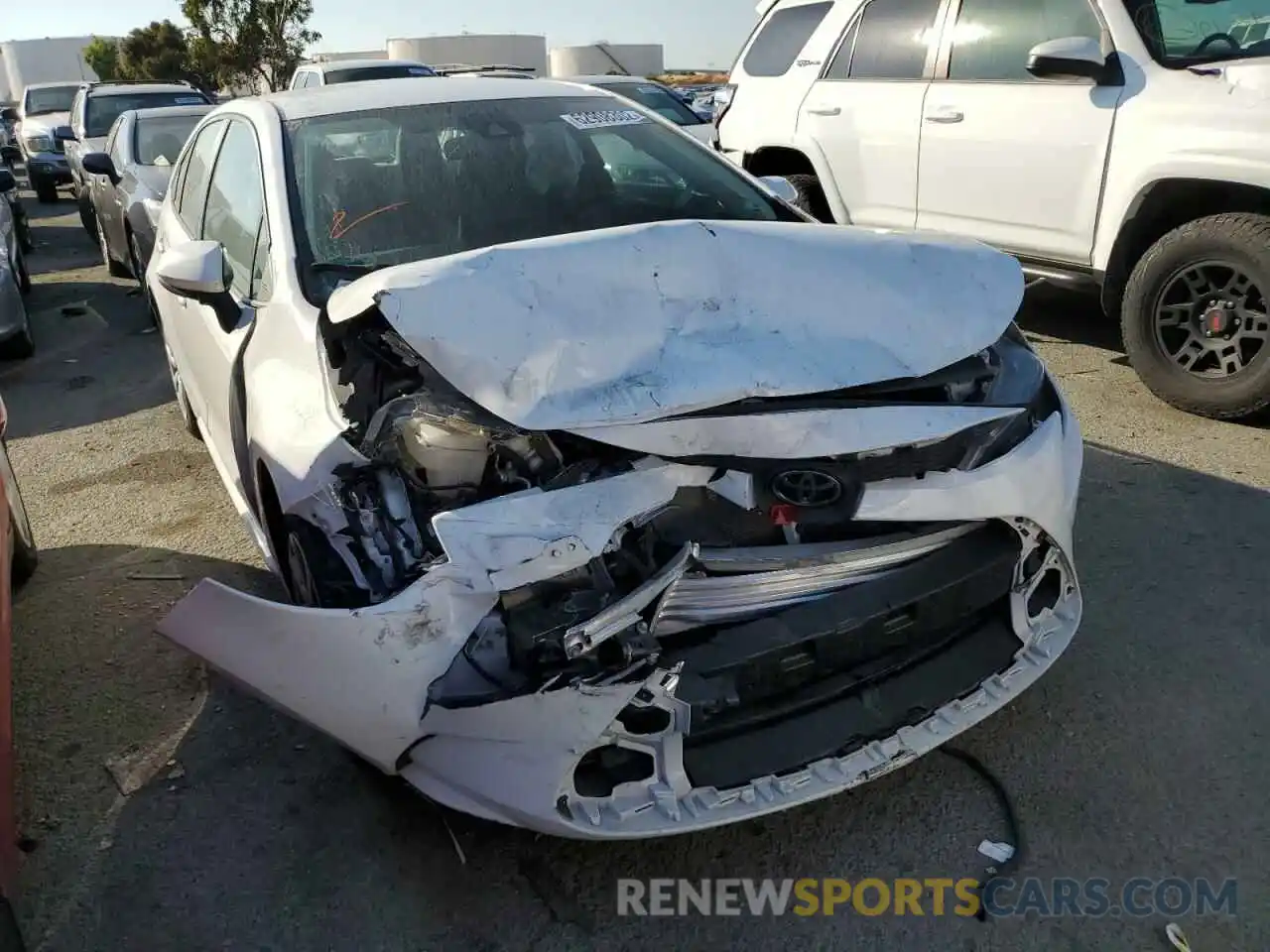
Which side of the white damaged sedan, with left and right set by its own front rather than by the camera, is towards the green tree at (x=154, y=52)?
back

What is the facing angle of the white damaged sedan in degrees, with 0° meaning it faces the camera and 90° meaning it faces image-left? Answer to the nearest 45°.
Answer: approximately 315°

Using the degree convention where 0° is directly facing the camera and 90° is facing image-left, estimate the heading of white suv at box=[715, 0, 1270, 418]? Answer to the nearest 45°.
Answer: approximately 315°

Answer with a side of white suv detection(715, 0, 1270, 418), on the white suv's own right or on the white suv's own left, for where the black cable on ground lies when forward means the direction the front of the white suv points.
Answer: on the white suv's own right

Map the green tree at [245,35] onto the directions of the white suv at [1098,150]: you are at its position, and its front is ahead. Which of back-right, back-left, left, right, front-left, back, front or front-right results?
back

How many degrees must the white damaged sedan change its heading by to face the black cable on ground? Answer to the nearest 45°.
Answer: approximately 45° to its left

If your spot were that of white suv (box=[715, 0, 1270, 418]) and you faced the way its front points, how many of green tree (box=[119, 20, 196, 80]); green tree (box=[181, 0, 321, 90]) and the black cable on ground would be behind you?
2

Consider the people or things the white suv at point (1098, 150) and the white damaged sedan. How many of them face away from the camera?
0
